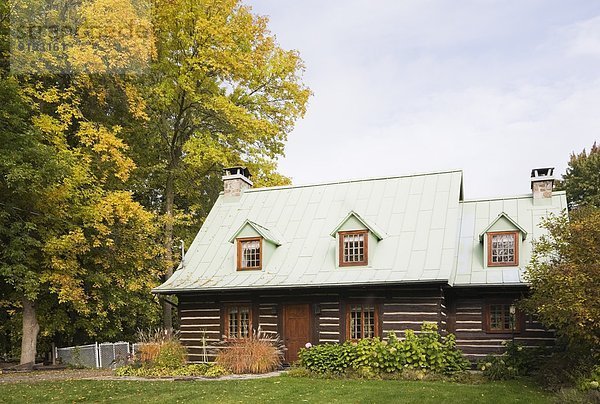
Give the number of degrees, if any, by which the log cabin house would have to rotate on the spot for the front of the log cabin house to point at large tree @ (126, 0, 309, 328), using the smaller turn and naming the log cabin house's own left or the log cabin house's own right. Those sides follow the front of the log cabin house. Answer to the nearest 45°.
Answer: approximately 135° to the log cabin house's own right

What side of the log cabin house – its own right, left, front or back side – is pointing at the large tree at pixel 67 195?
right

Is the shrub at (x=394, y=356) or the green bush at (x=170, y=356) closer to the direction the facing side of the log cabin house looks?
the shrub

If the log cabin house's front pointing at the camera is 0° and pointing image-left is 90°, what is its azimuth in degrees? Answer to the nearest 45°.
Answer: approximately 0°

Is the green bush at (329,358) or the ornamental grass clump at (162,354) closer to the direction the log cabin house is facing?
the green bush

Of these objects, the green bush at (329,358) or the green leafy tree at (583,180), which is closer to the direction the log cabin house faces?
the green bush

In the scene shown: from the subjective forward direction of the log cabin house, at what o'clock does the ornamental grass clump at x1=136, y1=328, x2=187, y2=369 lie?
The ornamental grass clump is roughly at 3 o'clock from the log cabin house.

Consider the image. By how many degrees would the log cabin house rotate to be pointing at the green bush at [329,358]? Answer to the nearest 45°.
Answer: approximately 45° to its right
